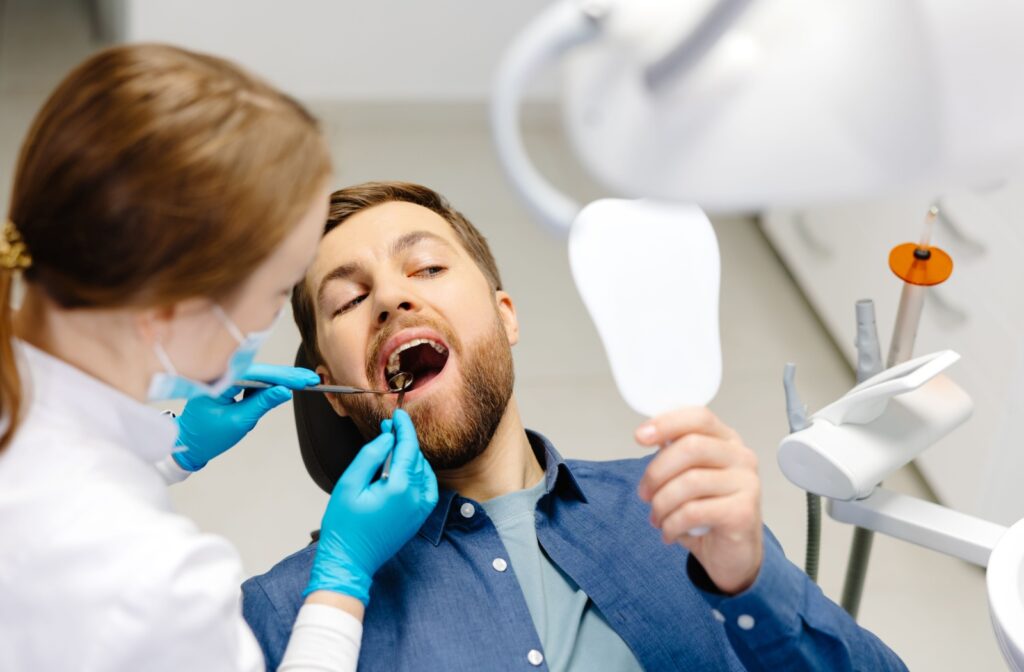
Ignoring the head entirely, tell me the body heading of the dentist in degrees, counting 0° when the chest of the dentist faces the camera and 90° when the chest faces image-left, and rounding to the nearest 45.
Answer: approximately 225°

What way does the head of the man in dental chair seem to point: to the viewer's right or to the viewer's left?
to the viewer's left

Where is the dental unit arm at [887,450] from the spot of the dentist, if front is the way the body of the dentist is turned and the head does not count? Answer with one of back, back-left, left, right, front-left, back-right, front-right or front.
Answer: front-right

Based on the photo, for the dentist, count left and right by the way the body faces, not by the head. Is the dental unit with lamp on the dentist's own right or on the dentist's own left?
on the dentist's own right
